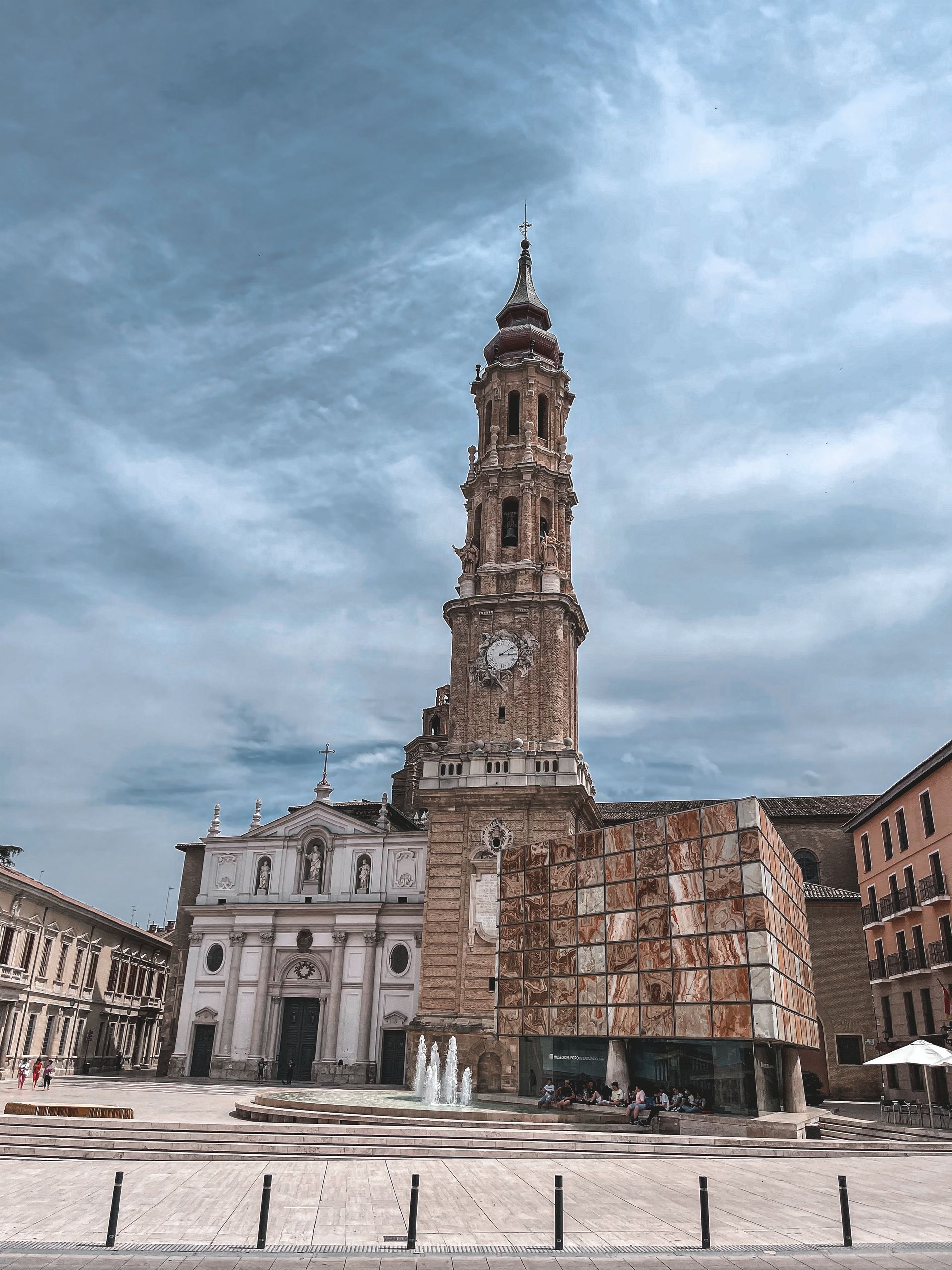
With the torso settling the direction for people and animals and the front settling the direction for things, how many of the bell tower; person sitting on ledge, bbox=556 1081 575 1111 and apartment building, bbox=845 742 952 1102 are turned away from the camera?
0

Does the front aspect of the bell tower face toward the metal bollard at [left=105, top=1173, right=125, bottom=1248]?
yes

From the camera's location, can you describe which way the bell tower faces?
facing the viewer

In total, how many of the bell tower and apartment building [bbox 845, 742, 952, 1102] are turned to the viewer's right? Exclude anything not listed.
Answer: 0

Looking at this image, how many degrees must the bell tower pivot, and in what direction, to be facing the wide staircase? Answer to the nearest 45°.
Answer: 0° — it already faces it

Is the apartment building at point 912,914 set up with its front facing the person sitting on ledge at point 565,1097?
yes

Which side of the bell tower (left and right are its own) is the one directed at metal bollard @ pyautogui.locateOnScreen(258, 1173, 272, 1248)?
front

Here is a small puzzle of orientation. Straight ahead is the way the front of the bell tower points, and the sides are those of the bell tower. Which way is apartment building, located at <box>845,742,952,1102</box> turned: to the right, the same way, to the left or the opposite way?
to the right

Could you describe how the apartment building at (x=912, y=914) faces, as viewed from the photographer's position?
facing the viewer and to the left of the viewer

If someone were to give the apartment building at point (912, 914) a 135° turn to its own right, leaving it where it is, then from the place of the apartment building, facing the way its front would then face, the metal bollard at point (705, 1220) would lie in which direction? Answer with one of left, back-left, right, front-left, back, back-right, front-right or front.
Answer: back

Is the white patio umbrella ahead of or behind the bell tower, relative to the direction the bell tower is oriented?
ahead

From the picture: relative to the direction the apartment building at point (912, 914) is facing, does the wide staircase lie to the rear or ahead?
ahead

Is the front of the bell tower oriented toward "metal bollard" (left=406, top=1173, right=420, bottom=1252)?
yes

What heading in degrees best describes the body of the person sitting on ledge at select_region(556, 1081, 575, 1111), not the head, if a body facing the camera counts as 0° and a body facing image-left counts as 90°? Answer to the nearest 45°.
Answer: approximately 45°

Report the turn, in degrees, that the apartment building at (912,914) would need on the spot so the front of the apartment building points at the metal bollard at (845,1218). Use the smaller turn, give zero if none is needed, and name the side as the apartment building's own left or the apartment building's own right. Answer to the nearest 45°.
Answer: approximately 45° to the apartment building's own left
